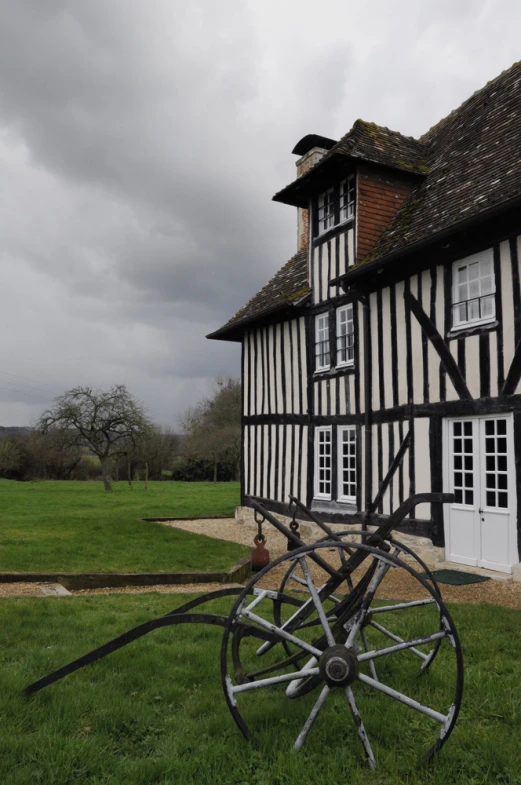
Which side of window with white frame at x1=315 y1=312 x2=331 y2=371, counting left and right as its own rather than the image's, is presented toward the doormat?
left

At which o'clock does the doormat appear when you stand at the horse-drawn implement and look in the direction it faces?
The doormat is roughly at 4 o'clock from the horse-drawn implement.

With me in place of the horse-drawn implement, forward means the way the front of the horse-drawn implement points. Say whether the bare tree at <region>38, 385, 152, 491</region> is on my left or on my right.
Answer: on my right

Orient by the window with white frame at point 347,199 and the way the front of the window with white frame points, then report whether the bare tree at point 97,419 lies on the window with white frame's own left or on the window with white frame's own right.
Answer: on the window with white frame's own right

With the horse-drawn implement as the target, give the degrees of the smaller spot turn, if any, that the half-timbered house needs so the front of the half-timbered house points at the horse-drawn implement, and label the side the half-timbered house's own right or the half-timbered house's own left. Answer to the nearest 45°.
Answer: approximately 45° to the half-timbered house's own left

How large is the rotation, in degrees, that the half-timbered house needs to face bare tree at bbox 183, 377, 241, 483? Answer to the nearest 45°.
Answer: approximately 135° to its right

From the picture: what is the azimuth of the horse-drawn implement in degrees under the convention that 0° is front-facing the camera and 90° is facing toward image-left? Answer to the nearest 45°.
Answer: approximately 90°

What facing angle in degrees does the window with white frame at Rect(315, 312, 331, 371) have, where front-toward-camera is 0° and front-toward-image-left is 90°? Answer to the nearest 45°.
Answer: approximately 45°

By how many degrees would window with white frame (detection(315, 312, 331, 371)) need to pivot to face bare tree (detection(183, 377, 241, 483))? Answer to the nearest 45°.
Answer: approximately 135° to its right

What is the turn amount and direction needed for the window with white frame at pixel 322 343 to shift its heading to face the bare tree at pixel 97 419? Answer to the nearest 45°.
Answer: approximately 90° to its right
